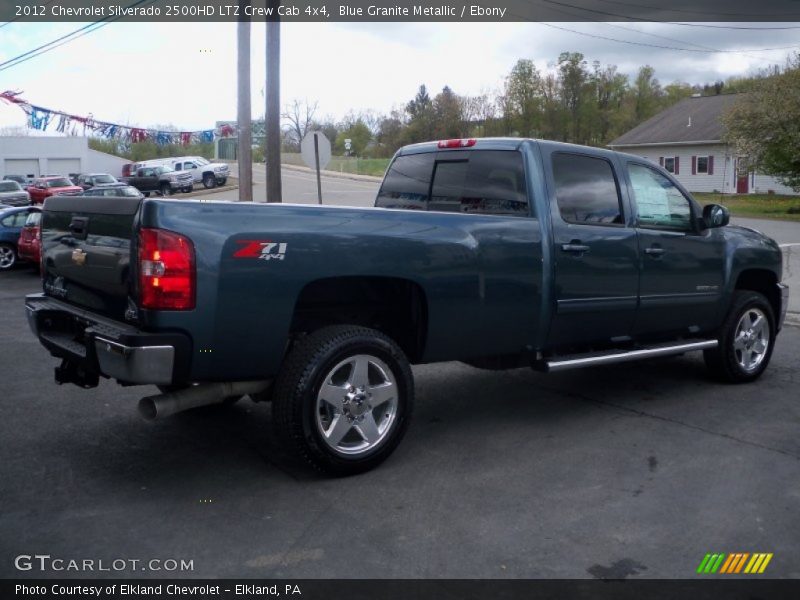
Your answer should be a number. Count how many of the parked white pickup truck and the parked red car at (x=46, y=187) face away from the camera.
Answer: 0

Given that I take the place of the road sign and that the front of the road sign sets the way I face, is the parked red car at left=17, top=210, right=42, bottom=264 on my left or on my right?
on my left

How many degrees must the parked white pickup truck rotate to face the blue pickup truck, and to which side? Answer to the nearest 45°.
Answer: approximately 45° to its right

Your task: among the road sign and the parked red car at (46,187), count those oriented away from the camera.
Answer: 1

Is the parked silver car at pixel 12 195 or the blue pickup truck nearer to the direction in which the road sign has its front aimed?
the parked silver car

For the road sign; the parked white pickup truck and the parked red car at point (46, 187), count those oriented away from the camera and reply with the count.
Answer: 1

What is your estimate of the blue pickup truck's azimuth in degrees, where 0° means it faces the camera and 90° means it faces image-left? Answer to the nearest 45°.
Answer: approximately 225°

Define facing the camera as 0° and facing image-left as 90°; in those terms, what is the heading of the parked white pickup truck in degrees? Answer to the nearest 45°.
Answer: approximately 315°

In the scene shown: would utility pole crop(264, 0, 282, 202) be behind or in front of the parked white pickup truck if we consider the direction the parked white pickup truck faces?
in front

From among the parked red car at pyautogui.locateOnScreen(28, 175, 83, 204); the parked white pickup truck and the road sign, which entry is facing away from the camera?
the road sign

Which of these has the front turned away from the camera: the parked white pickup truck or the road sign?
the road sign

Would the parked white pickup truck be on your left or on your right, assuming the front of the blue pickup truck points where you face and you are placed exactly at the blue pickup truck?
on your left

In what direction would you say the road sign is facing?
away from the camera
